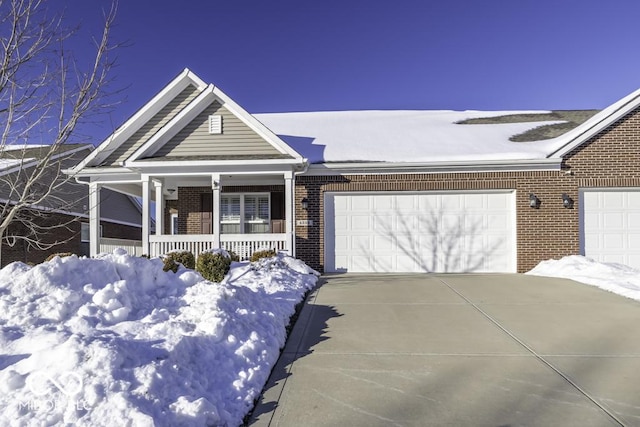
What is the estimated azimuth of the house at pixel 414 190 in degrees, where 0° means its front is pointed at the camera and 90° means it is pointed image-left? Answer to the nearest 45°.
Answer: approximately 0°

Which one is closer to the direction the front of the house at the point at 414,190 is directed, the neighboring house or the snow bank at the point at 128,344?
the snow bank

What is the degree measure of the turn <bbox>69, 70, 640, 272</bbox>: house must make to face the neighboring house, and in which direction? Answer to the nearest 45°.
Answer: approximately 135° to its right
